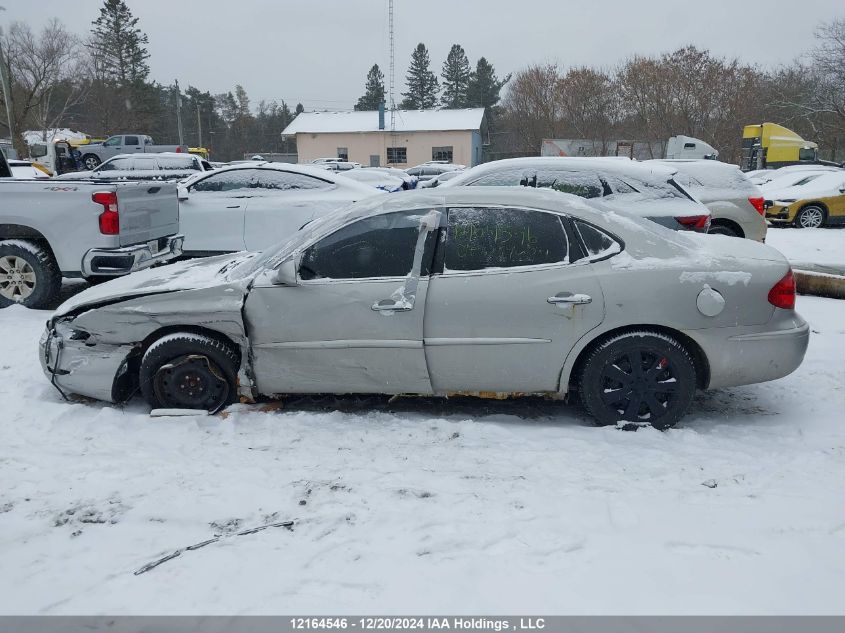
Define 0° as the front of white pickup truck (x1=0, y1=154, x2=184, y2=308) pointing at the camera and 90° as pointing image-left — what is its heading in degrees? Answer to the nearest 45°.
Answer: approximately 135°

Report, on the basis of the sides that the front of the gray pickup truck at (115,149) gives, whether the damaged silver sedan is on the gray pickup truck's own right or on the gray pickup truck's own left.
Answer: on the gray pickup truck's own left

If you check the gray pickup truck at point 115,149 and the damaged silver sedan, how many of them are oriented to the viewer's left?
2

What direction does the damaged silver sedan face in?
to the viewer's left

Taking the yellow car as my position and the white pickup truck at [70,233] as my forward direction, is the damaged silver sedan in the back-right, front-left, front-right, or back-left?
front-left

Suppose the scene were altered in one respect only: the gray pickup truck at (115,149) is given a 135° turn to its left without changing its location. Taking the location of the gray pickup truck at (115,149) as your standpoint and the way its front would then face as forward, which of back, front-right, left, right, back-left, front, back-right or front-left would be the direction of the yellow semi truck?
front

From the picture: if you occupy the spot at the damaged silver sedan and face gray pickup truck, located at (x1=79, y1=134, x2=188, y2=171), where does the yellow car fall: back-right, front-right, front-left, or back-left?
front-right

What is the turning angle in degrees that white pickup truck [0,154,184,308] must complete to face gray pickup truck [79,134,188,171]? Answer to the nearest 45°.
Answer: approximately 45° to its right

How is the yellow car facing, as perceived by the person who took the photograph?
facing the viewer and to the left of the viewer

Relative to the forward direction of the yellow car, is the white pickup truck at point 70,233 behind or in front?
in front

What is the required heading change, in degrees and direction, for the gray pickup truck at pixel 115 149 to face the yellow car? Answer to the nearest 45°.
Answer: approximately 135° to its left

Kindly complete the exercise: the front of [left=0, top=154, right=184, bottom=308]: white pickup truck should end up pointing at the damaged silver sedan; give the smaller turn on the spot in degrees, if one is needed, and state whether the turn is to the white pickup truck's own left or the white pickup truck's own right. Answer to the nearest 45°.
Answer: approximately 180°

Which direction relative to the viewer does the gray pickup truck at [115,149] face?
to the viewer's left
